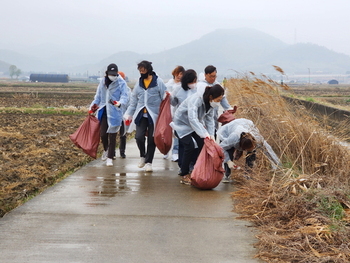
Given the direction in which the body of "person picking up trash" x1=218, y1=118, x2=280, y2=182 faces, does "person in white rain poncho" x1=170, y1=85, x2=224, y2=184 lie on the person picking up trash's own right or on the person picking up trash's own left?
on the person picking up trash's own right

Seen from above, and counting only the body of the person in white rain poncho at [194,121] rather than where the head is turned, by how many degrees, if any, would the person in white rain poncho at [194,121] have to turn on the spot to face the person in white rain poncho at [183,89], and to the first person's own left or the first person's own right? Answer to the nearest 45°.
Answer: approximately 135° to the first person's own left

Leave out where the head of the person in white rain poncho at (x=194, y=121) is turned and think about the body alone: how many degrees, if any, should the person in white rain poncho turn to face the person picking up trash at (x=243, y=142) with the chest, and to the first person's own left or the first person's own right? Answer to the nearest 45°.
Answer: approximately 45° to the first person's own left

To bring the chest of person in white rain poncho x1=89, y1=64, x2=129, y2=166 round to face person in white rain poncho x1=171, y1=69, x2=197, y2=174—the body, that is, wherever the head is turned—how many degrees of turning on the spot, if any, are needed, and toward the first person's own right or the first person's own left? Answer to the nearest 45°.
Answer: approximately 45° to the first person's own left

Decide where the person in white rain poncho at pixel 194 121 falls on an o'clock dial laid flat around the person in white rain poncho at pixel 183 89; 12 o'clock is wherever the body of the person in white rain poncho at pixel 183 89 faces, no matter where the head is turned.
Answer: the person in white rain poncho at pixel 194 121 is roughly at 1 o'clock from the person in white rain poncho at pixel 183 89.

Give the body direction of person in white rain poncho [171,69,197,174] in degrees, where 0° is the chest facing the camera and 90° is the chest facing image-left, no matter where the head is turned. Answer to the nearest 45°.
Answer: approximately 315°

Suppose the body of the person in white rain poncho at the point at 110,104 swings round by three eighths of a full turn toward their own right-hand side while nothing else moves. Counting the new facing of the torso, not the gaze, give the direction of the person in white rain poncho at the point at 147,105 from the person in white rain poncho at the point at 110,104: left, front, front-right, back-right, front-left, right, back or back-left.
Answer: back

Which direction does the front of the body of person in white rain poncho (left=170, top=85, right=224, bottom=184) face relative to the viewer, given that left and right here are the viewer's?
facing the viewer and to the right of the viewer

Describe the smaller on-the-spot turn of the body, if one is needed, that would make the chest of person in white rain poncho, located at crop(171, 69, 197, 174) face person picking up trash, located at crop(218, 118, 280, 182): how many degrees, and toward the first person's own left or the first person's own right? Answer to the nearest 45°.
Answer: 0° — they already face them

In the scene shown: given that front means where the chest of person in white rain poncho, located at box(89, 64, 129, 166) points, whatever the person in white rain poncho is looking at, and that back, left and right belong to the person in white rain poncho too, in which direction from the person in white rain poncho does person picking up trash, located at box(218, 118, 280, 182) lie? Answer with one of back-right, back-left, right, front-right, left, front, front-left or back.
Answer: front-left

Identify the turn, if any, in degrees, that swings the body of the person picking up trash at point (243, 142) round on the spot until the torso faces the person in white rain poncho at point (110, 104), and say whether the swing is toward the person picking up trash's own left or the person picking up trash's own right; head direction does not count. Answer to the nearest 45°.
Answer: approximately 135° to the person picking up trash's own right
